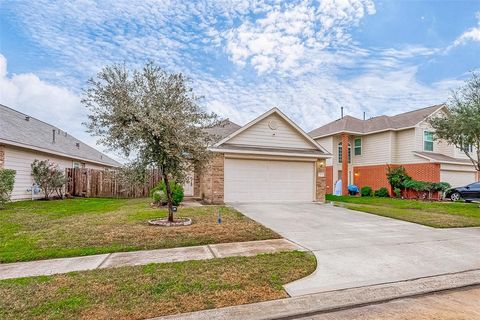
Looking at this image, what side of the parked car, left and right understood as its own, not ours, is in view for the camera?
left

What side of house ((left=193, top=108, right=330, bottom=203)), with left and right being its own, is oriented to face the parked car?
left

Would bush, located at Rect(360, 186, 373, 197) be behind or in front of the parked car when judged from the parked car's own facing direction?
in front

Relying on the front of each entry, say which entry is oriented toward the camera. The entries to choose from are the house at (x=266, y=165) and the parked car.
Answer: the house

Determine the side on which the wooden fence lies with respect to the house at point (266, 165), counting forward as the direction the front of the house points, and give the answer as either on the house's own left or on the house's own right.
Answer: on the house's own right

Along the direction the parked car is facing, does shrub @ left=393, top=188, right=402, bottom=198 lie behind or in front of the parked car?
in front

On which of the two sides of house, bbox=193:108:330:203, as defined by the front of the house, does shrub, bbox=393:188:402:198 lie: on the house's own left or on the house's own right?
on the house's own left

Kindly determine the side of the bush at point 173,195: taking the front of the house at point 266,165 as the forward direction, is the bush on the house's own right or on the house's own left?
on the house's own right

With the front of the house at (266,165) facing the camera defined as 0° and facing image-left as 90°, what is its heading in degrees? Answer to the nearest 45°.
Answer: approximately 0°

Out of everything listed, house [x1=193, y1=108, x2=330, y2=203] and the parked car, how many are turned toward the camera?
1

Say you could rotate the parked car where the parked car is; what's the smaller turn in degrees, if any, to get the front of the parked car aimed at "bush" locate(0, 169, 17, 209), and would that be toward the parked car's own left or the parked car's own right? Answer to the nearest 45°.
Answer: approximately 45° to the parked car's own left
